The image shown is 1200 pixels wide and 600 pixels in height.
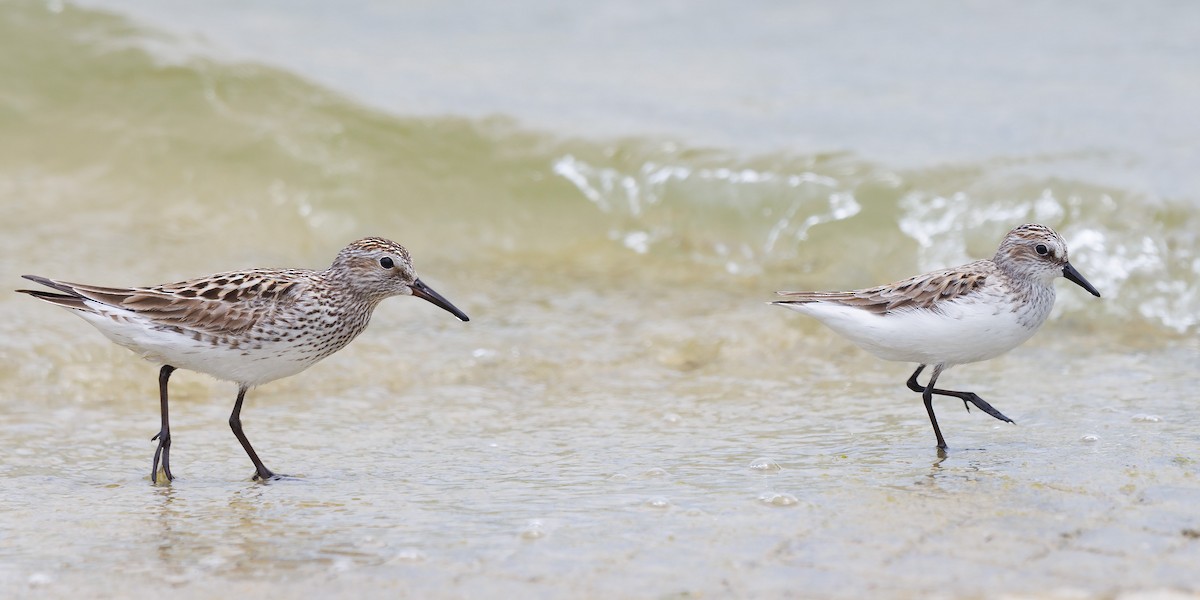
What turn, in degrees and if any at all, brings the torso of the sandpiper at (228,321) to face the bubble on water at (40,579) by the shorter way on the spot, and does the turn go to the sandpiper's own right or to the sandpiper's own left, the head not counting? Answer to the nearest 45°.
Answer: approximately 135° to the sandpiper's own right

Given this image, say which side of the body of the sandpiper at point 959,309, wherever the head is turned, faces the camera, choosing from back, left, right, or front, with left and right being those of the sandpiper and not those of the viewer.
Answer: right

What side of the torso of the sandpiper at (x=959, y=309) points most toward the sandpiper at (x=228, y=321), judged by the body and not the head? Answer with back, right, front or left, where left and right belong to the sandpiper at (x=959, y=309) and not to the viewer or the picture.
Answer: back

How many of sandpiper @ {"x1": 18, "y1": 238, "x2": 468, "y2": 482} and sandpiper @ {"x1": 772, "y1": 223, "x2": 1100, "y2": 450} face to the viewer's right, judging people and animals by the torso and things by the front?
2

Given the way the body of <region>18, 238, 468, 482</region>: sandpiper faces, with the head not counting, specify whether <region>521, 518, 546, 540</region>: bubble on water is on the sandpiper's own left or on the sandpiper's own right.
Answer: on the sandpiper's own right

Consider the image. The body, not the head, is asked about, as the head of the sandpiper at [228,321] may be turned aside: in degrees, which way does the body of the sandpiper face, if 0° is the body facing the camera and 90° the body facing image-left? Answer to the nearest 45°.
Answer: approximately 270°

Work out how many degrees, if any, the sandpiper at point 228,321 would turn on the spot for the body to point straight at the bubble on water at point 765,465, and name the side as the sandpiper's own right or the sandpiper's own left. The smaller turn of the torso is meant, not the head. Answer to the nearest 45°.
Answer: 0° — it already faces it

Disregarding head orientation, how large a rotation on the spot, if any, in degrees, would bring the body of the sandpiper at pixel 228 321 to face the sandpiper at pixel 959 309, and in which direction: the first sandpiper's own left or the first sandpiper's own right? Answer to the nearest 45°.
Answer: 0° — it already faces it
